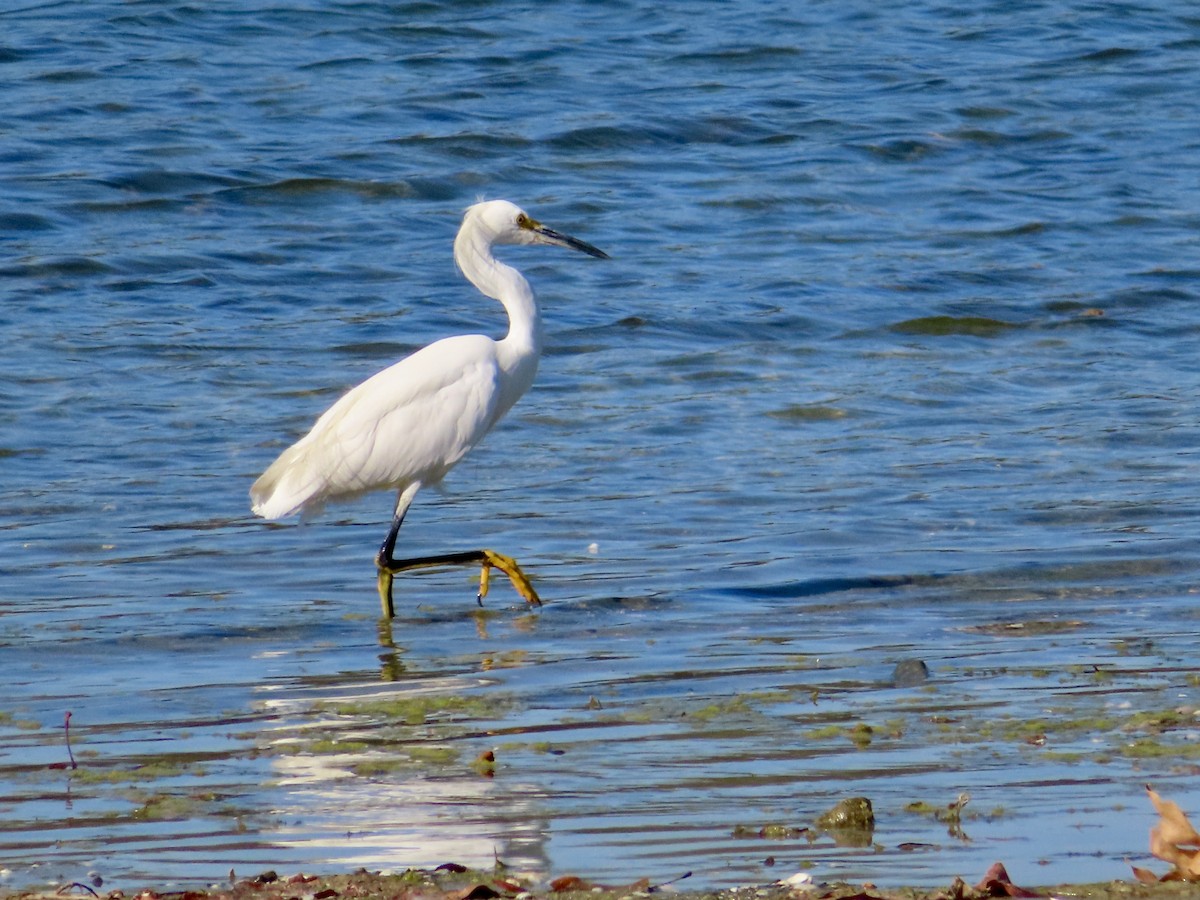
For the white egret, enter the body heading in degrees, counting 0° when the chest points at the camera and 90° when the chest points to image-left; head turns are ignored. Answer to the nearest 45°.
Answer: approximately 270°

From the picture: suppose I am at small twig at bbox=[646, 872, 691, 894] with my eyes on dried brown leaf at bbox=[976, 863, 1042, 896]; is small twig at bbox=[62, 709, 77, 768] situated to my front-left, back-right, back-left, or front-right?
back-left

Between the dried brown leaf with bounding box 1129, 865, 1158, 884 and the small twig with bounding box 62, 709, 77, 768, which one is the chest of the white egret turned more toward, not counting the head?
the dried brown leaf

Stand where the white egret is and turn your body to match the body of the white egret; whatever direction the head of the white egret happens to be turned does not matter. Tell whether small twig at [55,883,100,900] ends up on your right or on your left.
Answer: on your right

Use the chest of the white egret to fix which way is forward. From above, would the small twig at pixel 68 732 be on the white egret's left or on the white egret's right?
on the white egret's right

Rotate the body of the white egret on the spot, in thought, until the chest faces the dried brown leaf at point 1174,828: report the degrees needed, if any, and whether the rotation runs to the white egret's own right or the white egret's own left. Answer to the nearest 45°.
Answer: approximately 90° to the white egret's own right
